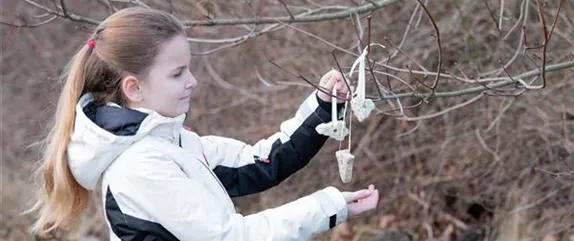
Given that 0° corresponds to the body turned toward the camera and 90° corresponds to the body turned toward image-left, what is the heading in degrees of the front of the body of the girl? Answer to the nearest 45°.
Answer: approximately 270°
